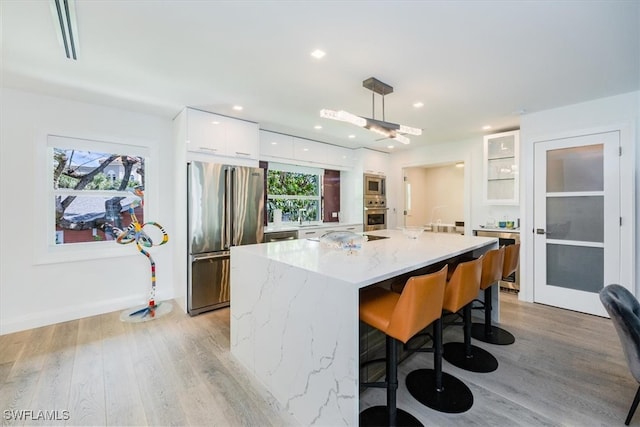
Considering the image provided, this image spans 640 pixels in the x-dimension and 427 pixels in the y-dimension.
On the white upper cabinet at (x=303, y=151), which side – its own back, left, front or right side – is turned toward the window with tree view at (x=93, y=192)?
right

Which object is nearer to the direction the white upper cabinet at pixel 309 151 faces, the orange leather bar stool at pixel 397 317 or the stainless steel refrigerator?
the orange leather bar stool

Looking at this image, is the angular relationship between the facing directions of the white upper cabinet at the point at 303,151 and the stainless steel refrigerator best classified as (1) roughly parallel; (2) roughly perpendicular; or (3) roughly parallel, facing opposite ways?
roughly parallel

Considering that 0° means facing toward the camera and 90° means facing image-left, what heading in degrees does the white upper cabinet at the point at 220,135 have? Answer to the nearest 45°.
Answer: approximately 315°

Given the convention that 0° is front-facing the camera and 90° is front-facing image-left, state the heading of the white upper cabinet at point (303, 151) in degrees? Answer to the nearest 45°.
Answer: approximately 315°

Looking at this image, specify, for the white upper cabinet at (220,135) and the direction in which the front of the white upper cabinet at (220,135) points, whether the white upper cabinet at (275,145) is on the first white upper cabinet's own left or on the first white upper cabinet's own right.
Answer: on the first white upper cabinet's own left

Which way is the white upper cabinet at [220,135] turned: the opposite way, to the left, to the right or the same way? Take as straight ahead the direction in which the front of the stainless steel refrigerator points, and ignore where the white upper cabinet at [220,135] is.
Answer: the same way

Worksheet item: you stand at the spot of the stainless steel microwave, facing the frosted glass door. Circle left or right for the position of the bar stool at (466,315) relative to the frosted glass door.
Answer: right

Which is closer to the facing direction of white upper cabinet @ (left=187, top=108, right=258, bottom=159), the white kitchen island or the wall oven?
the white kitchen island

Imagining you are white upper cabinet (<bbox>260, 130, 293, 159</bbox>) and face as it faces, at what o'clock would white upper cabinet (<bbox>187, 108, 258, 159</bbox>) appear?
white upper cabinet (<bbox>187, 108, 258, 159</bbox>) is roughly at 3 o'clock from white upper cabinet (<bbox>260, 130, 293, 159</bbox>).

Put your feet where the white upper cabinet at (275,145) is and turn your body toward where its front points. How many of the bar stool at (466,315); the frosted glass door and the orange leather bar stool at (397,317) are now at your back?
0

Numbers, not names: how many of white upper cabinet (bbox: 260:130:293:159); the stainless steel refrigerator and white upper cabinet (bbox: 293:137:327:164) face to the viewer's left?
0

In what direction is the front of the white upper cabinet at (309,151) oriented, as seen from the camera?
facing the viewer and to the right of the viewer

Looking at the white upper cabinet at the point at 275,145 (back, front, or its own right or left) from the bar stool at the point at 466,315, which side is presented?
front

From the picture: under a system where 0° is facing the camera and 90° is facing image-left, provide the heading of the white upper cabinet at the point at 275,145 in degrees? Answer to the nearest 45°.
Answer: approximately 315°

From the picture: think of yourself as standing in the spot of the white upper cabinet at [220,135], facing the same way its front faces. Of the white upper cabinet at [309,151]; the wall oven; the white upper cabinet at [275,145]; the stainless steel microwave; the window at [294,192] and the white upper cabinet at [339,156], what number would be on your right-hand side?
0

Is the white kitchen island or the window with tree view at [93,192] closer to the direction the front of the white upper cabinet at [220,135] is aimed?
the white kitchen island

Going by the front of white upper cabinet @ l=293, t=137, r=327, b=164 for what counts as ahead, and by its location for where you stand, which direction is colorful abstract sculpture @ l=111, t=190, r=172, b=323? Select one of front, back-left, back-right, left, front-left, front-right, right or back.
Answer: right
